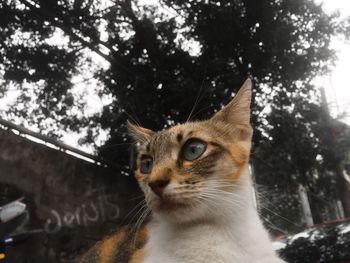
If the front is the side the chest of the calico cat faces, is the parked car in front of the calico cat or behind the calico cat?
behind

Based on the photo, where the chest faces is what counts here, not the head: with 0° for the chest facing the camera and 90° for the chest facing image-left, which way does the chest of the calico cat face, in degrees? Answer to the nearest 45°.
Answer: approximately 45°
